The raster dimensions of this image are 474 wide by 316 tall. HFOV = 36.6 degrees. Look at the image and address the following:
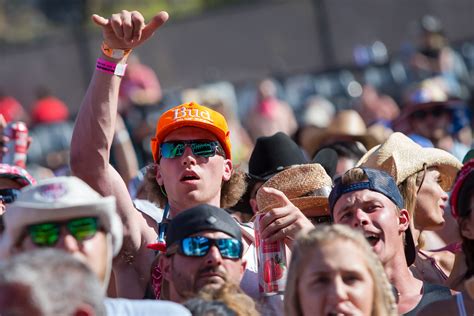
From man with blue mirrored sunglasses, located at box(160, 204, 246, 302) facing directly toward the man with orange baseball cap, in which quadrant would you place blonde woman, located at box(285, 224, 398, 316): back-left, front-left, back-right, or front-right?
back-right

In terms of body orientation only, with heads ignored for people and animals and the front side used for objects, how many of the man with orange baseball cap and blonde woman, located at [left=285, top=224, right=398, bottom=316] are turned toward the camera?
2

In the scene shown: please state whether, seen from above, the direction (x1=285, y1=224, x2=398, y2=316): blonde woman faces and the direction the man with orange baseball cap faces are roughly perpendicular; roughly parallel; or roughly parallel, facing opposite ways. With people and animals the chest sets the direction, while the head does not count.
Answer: roughly parallel

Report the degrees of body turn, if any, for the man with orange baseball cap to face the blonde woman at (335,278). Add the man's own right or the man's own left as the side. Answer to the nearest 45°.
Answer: approximately 45° to the man's own left

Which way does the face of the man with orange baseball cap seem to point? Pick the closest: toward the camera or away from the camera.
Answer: toward the camera

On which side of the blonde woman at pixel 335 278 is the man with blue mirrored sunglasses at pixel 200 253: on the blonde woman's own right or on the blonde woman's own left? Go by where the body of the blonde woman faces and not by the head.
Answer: on the blonde woman's own right

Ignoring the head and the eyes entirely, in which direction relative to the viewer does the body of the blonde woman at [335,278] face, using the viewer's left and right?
facing the viewer

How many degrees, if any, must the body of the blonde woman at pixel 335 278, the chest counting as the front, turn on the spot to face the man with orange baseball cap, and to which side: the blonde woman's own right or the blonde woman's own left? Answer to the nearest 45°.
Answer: approximately 135° to the blonde woman's own right
